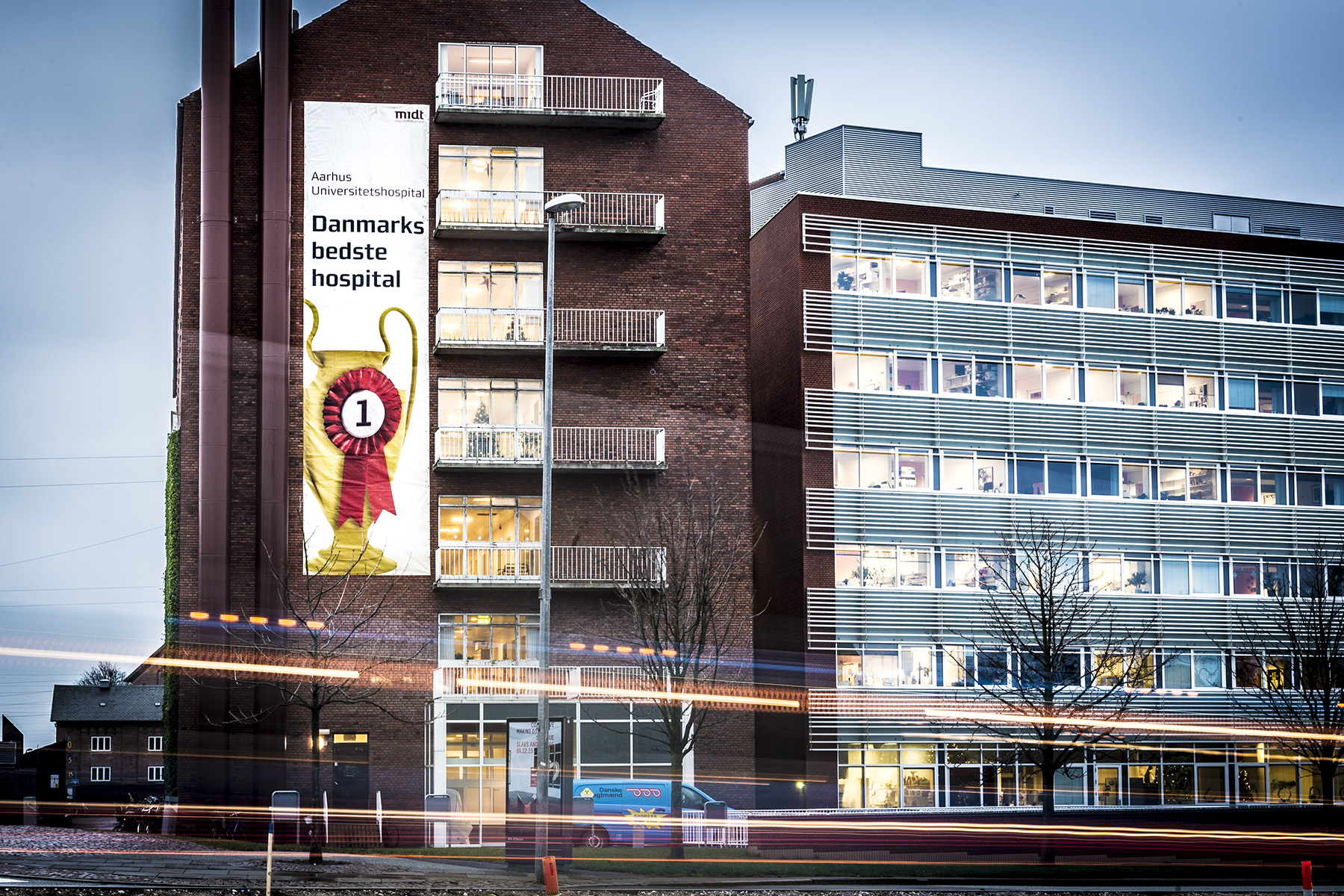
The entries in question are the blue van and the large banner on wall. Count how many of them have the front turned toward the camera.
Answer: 1

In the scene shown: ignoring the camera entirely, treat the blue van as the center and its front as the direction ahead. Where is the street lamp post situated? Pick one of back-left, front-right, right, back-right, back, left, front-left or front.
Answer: right

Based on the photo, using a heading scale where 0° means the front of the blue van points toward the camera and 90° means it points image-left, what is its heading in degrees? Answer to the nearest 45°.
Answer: approximately 270°

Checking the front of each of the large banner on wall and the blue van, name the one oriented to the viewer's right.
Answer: the blue van

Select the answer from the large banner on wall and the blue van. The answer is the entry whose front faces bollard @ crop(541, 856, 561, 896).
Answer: the large banner on wall

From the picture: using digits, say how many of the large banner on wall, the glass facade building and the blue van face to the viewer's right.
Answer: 1

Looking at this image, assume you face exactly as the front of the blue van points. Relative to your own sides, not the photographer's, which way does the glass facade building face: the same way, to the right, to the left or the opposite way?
to the right

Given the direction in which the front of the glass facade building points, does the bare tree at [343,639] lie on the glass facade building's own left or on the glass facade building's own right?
on the glass facade building's own right

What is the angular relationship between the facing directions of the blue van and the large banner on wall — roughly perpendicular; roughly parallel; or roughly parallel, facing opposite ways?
roughly perpendicular

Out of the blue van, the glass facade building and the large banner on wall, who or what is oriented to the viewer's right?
the blue van

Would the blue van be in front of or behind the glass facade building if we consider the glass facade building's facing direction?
in front

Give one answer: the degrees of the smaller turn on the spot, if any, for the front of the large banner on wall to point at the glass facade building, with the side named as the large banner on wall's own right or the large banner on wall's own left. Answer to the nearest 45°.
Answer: approximately 90° to the large banner on wall's own left

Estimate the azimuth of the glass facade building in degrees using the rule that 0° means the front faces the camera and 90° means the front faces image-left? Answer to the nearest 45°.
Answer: approximately 0°
